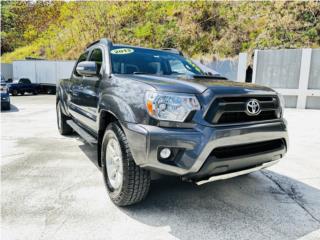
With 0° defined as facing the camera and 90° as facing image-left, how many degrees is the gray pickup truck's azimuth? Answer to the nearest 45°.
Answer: approximately 315°

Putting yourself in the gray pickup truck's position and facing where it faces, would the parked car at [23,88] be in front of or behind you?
behind
